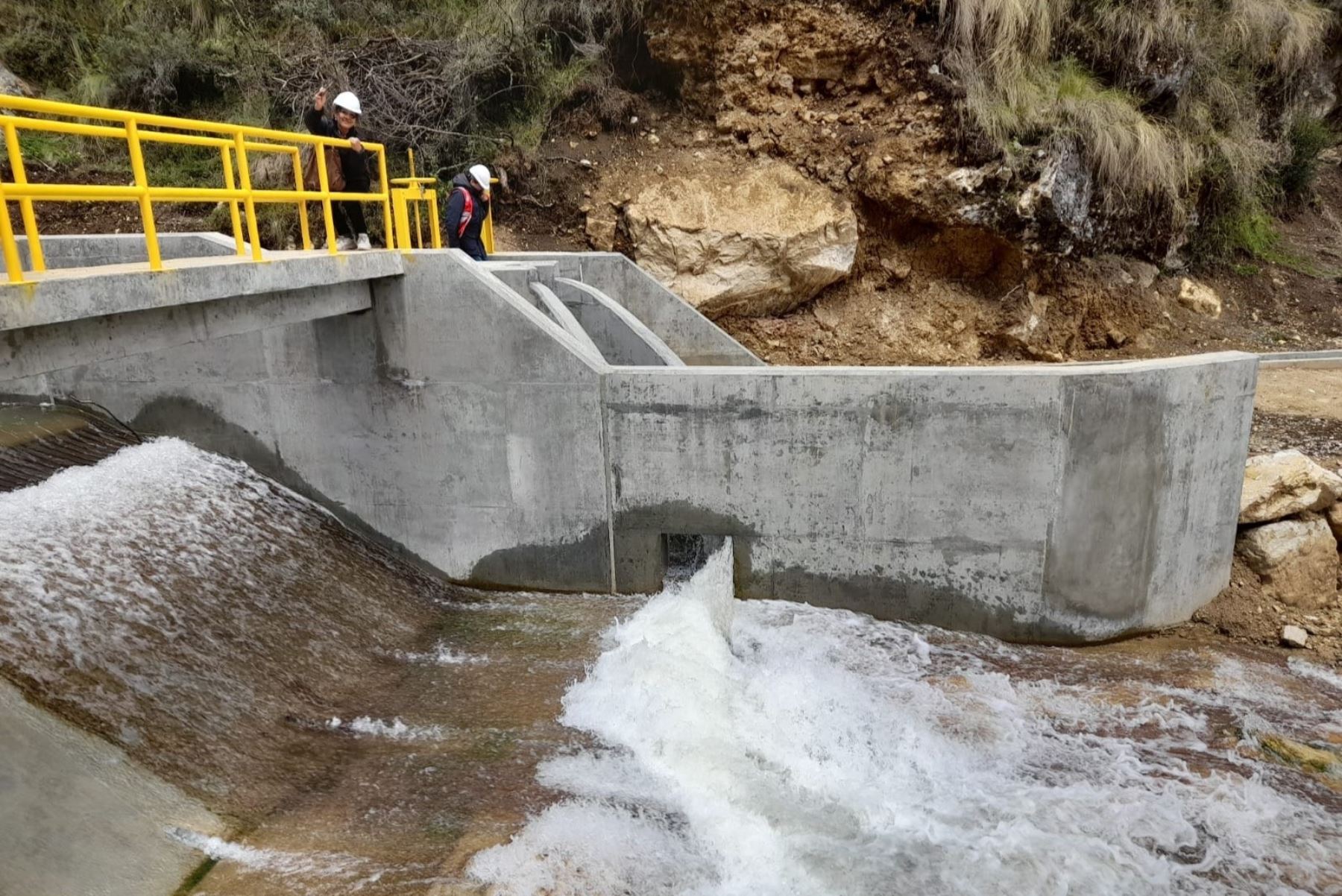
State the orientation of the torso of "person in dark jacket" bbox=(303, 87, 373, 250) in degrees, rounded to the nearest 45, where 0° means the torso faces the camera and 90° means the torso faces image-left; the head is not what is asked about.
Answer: approximately 0°

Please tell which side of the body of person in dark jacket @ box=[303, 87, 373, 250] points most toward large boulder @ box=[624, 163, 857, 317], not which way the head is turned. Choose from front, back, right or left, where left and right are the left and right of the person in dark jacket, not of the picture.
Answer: left

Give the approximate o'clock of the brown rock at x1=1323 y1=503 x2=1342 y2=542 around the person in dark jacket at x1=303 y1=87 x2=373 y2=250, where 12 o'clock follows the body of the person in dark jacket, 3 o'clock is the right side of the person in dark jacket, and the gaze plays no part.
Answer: The brown rock is roughly at 10 o'clock from the person in dark jacket.

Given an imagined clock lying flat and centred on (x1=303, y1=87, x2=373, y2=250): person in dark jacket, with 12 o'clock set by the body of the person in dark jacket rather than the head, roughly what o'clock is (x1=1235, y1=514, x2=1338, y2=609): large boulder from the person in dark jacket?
The large boulder is roughly at 10 o'clock from the person in dark jacket.

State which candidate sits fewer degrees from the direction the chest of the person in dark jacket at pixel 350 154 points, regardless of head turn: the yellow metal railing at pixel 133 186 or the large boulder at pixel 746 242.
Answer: the yellow metal railing

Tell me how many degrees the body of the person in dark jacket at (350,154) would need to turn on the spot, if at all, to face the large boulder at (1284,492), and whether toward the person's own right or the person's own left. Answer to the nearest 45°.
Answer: approximately 45° to the person's own left
